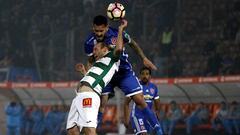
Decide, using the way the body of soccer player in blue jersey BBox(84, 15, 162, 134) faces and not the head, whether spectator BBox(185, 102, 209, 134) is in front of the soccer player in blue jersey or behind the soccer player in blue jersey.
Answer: behind

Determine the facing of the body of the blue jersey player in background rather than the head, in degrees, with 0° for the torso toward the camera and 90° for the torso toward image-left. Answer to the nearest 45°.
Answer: approximately 0°

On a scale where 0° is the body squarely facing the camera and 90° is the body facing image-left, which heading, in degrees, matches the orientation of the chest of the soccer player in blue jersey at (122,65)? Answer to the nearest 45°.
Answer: approximately 45°
